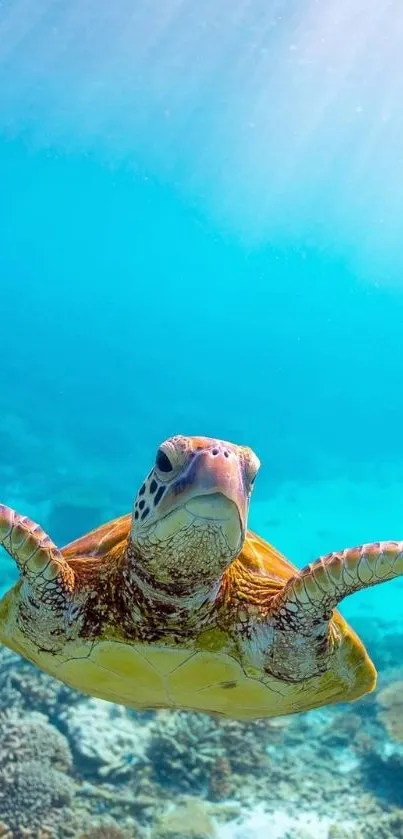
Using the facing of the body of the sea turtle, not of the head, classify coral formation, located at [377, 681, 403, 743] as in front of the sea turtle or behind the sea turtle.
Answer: behind

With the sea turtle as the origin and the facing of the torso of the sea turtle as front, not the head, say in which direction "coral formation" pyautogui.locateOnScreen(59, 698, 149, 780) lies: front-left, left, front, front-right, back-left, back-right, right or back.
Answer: back

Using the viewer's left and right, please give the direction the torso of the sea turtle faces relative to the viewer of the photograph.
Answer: facing the viewer

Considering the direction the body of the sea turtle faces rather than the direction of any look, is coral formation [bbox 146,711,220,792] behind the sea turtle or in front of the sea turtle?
behind
